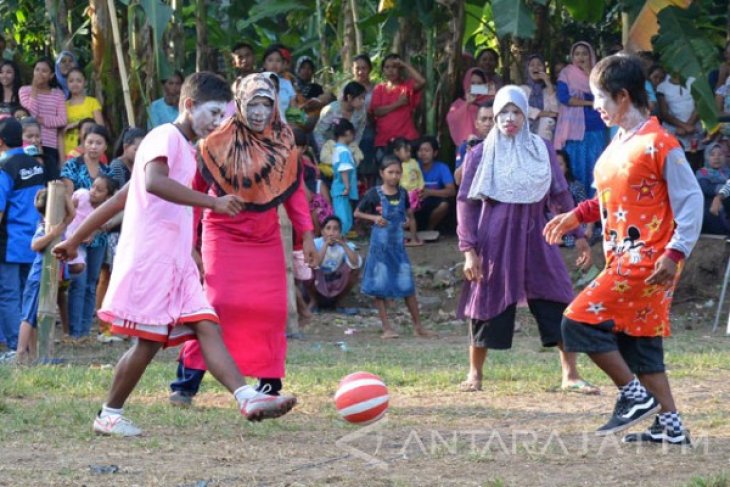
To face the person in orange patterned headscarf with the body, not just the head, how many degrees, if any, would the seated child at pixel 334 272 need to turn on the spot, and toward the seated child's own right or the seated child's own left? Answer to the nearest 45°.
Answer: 0° — they already face them

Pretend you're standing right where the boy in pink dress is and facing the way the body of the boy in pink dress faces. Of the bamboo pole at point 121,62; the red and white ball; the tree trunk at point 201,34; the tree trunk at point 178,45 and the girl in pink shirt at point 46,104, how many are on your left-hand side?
4

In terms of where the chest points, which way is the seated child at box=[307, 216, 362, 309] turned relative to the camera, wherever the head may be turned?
toward the camera

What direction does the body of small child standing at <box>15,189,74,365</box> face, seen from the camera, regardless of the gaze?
to the viewer's right

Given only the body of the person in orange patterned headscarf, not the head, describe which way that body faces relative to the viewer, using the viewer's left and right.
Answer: facing the viewer

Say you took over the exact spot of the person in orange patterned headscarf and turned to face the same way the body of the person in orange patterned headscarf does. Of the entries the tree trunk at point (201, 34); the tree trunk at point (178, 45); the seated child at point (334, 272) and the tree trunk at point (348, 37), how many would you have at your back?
4

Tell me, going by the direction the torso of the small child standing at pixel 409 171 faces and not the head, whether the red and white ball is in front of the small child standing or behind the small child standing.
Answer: in front

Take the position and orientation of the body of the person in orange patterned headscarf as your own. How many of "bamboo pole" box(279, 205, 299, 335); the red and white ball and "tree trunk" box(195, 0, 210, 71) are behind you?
2

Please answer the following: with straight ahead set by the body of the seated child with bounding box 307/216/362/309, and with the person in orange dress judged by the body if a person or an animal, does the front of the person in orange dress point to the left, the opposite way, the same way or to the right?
to the right

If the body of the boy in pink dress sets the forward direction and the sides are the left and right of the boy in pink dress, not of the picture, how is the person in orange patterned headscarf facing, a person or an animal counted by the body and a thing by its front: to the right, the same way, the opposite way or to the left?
to the right

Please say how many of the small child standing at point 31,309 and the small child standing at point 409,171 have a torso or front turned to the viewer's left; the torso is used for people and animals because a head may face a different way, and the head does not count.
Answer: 0
